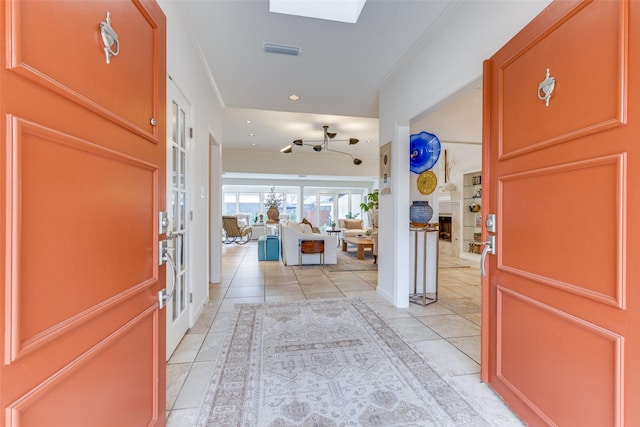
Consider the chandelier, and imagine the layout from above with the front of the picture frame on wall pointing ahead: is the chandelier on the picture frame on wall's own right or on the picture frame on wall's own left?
on the picture frame on wall's own right

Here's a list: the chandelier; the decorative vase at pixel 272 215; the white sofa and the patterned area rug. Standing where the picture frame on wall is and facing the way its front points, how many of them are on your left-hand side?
1

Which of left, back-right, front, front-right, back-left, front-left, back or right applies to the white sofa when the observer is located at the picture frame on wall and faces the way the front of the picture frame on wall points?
front-right

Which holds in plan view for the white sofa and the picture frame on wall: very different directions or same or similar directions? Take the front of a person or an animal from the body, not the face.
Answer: very different directions

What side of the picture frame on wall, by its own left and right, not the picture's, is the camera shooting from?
left

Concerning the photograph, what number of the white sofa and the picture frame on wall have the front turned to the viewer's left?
1

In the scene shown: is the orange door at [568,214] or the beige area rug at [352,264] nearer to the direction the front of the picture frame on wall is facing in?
the beige area rug
